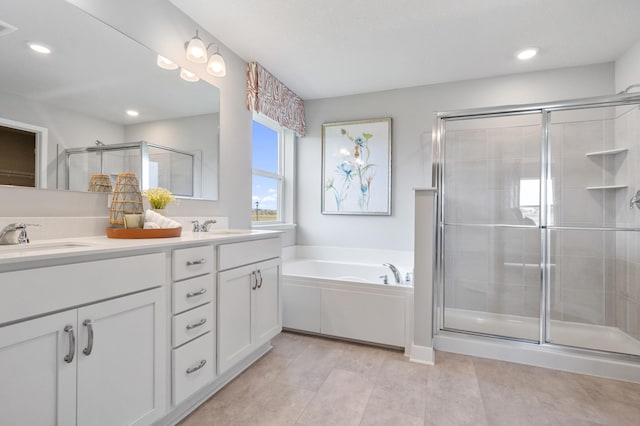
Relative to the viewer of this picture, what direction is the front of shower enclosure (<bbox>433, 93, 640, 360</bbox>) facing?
facing the viewer

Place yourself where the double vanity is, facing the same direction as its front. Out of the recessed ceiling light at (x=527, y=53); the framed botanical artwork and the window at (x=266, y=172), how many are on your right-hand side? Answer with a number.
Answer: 0

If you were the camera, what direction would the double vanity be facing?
facing the viewer and to the right of the viewer

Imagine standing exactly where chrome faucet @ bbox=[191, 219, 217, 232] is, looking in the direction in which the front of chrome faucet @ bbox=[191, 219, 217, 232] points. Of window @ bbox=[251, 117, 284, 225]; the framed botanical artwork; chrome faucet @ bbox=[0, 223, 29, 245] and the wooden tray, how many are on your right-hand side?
2

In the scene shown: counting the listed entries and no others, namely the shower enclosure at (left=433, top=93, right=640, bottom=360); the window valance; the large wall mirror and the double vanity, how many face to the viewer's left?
0

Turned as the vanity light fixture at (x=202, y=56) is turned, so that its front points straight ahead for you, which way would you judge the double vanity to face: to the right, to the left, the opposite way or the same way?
the same way

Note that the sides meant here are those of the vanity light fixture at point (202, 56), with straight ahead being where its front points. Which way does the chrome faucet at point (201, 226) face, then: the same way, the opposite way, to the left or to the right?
the same way

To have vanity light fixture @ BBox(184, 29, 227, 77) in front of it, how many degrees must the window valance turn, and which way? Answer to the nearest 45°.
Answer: approximately 90° to its right

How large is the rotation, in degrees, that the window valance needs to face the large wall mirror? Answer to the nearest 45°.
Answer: approximately 90° to its right

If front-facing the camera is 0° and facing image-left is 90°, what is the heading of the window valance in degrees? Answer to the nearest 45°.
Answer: approximately 315°

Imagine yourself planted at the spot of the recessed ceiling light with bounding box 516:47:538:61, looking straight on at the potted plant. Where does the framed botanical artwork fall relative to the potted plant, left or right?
right

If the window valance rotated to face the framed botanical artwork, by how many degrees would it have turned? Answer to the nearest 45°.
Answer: approximately 45° to its left
